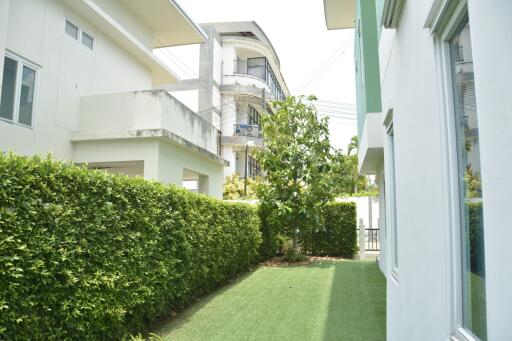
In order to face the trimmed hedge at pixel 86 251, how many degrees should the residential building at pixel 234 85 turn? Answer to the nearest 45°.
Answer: approximately 45° to its right

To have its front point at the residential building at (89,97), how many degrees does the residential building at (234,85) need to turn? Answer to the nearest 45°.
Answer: approximately 45° to its right

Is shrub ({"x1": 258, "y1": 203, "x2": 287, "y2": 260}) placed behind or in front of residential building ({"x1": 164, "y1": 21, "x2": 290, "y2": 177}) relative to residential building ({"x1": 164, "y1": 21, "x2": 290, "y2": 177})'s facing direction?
in front

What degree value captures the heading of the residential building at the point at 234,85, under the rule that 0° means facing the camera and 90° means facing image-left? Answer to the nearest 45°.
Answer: approximately 315°

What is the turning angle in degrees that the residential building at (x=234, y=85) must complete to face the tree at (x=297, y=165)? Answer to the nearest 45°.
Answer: approximately 45° to its right

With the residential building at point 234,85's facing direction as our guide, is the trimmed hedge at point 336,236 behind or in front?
in front
